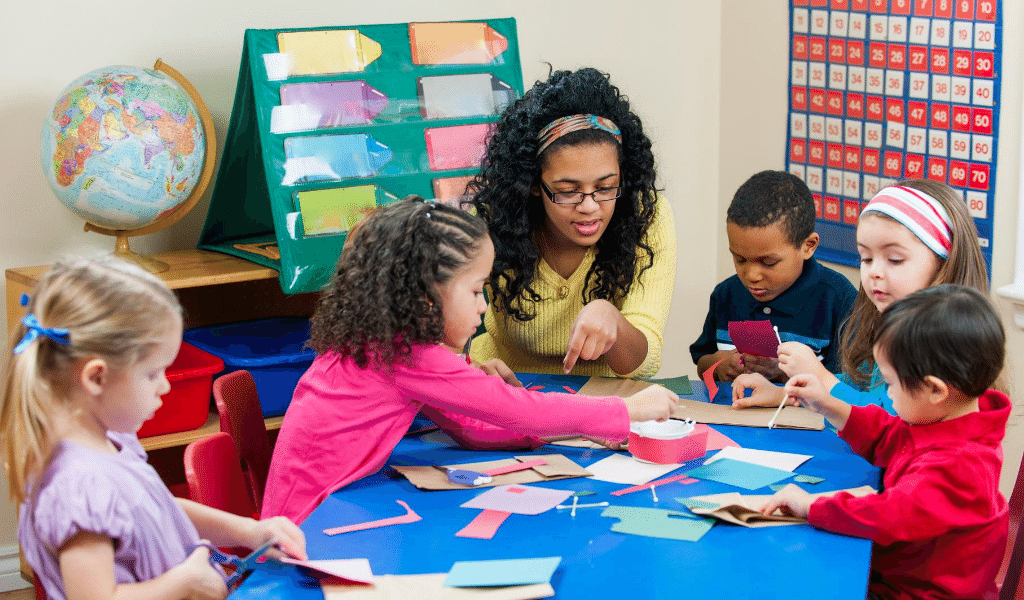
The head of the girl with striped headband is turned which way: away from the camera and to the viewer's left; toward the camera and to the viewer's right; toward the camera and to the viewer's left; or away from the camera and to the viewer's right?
toward the camera and to the viewer's left

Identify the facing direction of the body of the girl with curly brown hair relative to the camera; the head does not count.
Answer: to the viewer's right

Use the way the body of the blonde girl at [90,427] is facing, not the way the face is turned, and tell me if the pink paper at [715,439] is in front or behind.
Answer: in front

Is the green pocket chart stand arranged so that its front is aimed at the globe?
no

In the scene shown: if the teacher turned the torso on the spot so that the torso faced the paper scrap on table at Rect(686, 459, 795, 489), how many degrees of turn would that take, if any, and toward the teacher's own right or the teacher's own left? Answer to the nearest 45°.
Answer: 0° — they already face it

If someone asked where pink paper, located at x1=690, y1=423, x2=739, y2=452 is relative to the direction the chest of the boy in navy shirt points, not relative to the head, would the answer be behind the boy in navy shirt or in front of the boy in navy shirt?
in front

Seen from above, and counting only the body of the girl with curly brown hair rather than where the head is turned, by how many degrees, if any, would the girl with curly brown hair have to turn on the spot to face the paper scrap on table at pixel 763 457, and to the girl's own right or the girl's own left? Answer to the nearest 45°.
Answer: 0° — they already face it

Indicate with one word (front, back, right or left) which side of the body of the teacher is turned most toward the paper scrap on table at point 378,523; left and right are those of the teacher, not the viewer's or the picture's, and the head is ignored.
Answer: front

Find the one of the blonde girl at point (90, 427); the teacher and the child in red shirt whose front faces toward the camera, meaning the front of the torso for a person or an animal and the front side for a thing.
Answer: the teacher

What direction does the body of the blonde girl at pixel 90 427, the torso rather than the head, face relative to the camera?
to the viewer's right

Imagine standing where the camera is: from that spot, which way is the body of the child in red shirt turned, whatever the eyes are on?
to the viewer's left

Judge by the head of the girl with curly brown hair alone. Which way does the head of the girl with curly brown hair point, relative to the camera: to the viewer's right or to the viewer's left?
to the viewer's right

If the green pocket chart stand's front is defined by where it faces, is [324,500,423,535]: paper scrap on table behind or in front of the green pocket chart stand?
in front

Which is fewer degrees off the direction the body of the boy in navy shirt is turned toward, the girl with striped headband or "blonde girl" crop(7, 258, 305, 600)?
the blonde girl

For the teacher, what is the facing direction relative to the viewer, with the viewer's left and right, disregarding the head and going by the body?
facing the viewer
